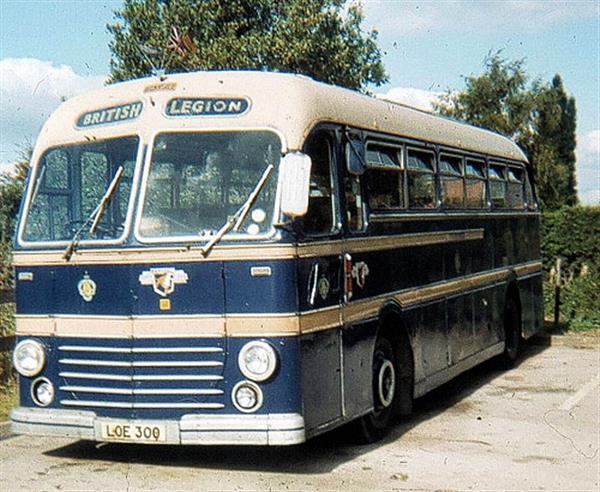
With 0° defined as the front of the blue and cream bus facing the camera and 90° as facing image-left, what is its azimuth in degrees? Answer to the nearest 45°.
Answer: approximately 45°

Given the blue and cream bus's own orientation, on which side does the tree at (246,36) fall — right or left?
on its right
